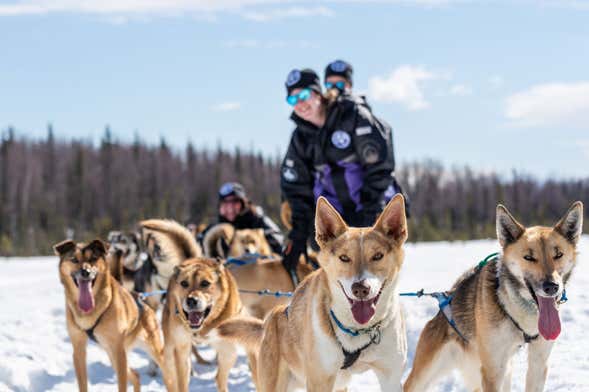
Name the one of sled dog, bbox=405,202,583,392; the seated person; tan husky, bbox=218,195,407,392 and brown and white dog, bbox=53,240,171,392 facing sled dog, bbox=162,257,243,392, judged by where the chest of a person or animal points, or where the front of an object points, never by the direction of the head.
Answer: the seated person

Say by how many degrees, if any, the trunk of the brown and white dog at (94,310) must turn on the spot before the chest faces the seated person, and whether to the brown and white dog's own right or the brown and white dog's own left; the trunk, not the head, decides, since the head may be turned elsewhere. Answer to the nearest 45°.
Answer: approximately 180°

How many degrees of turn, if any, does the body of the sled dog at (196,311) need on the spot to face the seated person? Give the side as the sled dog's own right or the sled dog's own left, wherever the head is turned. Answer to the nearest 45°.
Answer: approximately 180°

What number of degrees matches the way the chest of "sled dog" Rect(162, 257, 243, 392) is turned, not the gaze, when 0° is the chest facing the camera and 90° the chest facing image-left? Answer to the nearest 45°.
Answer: approximately 0°

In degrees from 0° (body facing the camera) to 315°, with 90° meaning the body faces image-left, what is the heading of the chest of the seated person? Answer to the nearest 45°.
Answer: approximately 0°

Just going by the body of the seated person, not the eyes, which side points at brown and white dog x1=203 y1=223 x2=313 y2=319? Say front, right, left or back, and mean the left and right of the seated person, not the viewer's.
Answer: front

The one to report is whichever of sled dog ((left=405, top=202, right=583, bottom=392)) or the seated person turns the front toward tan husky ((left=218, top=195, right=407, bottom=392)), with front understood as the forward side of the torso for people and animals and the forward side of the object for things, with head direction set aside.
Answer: the seated person

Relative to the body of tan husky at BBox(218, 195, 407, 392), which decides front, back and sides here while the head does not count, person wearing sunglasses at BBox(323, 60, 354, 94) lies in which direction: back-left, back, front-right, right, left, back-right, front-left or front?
back-left

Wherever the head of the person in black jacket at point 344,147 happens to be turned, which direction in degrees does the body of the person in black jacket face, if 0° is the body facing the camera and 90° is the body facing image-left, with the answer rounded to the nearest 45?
approximately 45°

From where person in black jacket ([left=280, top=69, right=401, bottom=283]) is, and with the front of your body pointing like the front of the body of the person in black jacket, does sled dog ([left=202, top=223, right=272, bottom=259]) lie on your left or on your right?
on your right
